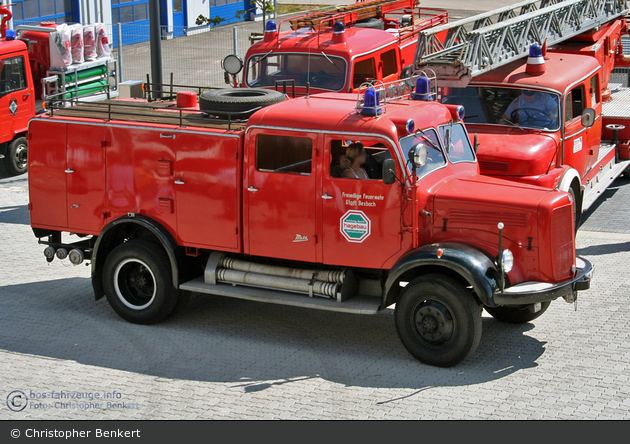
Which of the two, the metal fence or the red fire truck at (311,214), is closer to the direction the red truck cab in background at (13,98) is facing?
the red fire truck

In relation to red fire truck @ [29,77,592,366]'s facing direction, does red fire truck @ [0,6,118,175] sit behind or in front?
behind

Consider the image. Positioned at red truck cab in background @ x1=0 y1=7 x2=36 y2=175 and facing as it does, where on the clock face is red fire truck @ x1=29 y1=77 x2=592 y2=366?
The red fire truck is roughly at 10 o'clock from the red truck cab in background.

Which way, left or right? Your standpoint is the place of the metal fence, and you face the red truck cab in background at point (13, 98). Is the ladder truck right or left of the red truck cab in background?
left

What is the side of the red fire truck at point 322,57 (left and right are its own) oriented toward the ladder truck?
left

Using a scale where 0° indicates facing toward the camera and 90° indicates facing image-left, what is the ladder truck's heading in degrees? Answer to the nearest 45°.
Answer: approximately 45°

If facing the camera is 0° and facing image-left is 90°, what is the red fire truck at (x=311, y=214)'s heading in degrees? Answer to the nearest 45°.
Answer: approximately 315°

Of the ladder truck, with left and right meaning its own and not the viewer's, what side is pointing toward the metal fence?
right

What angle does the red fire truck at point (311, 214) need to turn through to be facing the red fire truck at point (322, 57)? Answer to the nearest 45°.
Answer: approximately 135° to its left

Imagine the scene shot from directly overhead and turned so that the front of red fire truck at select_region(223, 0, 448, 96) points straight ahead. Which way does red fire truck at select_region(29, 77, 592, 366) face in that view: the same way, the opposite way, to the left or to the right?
to the left

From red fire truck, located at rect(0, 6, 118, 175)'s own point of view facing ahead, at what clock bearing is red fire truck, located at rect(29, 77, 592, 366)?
red fire truck, located at rect(29, 77, 592, 366) is roughly at 10 o'clock from red fire truck, located at rect(0, 6, 118, 175).

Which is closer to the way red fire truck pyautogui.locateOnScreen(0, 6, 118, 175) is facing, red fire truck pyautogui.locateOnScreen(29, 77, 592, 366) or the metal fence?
the red fire truck
